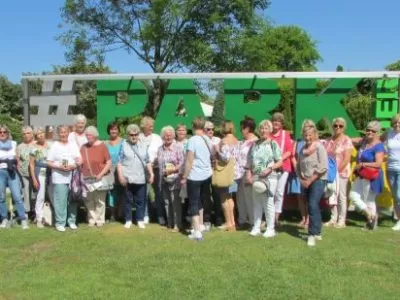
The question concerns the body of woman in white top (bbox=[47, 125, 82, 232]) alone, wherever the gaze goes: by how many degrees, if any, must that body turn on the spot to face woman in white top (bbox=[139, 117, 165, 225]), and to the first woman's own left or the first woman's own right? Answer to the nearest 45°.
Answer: approximately 90° to the first woman's own left

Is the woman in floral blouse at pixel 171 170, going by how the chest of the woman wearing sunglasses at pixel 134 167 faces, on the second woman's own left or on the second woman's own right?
on the second woman's own left

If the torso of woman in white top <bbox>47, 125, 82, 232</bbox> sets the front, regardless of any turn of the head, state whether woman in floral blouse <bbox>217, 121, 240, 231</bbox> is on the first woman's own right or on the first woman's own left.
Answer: on the first woman's own left

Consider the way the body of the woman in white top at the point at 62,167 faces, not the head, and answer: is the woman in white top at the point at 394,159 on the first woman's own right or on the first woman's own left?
on the first woman's own left

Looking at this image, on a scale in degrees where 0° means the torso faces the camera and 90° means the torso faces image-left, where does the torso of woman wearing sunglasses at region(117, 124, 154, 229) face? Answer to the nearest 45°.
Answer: approximately 0°

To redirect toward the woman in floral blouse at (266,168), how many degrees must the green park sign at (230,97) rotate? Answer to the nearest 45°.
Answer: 0° — it already faces them
